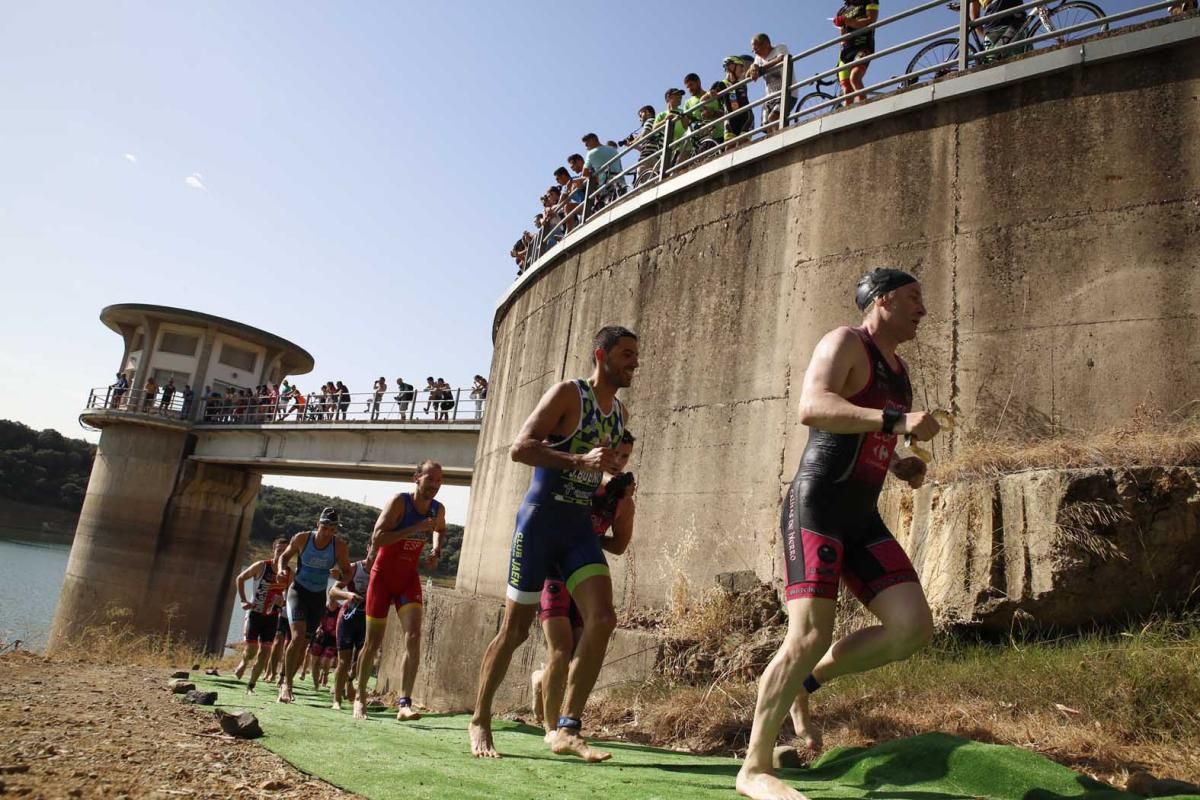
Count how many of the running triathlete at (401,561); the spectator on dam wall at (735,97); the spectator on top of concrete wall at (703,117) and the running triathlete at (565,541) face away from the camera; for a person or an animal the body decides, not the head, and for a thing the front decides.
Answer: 0

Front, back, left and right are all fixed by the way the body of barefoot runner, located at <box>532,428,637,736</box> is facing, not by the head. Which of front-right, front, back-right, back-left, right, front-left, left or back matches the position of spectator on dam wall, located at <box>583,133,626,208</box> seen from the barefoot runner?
back-left

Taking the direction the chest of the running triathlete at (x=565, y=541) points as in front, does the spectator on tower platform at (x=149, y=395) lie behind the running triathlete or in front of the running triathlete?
behind

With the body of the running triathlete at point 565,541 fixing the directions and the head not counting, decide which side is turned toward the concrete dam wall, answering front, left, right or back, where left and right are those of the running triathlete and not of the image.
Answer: left

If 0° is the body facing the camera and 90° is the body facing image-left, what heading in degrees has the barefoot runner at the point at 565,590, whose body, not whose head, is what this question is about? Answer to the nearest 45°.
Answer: approximately 315°

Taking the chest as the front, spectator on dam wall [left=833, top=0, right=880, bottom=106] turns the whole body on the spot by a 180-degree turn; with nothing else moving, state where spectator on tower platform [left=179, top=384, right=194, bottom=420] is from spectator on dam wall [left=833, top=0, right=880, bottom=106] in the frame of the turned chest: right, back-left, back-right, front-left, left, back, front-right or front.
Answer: left

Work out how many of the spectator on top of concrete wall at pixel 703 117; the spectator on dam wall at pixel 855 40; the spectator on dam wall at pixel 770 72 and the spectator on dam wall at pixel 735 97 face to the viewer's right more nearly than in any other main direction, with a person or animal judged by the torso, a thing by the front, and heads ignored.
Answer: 0

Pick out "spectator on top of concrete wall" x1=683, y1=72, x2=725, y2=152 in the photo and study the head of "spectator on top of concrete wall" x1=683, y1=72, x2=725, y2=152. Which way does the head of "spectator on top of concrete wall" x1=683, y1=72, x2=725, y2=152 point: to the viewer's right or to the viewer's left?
to the viewer's left

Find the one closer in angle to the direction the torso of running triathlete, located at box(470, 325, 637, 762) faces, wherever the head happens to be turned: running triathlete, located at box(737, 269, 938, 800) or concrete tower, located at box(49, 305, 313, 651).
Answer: the running triathlete

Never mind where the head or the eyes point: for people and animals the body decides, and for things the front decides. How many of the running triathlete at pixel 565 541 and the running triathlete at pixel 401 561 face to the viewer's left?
0

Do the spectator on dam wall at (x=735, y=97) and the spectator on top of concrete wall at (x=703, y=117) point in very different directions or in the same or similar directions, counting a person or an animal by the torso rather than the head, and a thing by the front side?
same or similar directions
